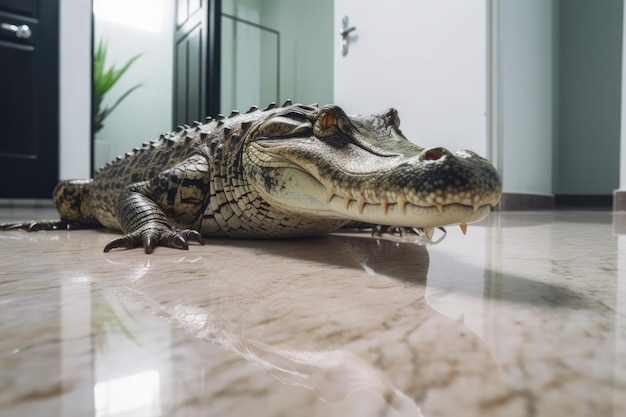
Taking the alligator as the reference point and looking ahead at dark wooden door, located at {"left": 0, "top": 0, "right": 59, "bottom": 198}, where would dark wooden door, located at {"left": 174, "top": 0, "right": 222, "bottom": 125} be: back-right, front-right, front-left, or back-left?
front-right

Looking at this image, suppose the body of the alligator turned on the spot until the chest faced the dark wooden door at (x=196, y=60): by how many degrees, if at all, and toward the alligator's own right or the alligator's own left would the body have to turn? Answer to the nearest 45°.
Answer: approximately 135° to the alligator's own left

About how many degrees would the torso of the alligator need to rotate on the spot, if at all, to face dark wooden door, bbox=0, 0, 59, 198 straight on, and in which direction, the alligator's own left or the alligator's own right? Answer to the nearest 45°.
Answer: approximately 180°

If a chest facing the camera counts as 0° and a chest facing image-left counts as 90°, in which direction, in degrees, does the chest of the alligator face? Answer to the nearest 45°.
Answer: approximately 315°

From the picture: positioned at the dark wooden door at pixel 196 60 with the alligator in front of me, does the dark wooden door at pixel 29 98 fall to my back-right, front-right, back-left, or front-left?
front-right

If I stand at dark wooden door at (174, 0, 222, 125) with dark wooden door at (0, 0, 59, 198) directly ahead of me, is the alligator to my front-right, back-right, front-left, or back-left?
front-left

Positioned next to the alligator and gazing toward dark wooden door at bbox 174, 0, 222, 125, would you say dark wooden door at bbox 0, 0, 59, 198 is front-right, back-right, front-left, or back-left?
front-left
